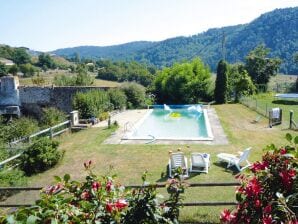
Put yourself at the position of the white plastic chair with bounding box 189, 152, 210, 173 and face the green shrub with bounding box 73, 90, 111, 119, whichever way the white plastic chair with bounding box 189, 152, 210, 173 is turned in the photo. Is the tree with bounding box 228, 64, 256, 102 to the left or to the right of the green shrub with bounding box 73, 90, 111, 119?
right

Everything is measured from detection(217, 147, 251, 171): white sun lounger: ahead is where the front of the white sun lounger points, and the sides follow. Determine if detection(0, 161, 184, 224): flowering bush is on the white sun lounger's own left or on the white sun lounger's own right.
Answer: on the white sun lounger's own left

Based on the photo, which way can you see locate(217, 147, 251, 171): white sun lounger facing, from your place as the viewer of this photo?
facing away from the viewer and to the left of the viewer

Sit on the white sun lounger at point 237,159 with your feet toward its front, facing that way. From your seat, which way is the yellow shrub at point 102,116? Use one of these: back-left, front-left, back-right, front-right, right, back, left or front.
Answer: front

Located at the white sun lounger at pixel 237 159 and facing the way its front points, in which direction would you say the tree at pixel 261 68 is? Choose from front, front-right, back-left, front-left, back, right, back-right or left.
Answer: front-right

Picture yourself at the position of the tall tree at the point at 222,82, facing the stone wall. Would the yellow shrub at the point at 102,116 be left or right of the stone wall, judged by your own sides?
left

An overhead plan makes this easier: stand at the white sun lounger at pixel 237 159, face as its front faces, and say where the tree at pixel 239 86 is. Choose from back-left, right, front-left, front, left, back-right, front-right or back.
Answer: front-right

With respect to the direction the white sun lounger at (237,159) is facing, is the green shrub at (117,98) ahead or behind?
ahead

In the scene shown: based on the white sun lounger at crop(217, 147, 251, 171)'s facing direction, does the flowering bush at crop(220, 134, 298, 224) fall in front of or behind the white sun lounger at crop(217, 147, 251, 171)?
behind

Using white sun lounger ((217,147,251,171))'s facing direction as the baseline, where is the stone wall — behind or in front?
in front

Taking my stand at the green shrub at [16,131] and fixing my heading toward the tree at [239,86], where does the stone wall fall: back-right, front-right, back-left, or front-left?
front-left

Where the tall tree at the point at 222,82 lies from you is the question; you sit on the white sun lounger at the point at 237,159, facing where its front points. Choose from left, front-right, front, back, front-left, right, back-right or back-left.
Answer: front-right
